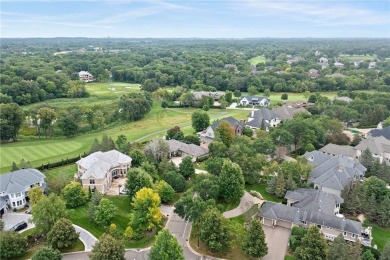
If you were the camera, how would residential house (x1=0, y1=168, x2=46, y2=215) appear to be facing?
facing the viewer and to the right of the viewer

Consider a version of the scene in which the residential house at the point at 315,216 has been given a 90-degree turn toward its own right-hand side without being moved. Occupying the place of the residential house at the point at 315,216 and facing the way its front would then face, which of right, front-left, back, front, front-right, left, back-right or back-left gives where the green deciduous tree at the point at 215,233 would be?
front-left

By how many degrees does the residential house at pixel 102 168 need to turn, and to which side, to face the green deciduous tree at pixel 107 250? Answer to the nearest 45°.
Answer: approximately 45° to its right

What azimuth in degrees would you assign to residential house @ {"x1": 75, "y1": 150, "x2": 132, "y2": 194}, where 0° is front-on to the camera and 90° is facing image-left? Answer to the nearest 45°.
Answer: approximately 315°

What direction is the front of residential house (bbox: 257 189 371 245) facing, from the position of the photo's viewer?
facing the viewer

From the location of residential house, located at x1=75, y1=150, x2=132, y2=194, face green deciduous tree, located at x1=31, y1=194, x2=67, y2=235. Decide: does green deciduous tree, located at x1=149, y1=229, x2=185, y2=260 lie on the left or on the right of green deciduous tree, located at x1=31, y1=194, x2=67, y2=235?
left

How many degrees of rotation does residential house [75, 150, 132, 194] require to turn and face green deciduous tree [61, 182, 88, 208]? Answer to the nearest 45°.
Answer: approximately 90° to its right

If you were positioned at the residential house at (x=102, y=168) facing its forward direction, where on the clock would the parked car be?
The parked car is roughly at 3 o'clock from the residential house.

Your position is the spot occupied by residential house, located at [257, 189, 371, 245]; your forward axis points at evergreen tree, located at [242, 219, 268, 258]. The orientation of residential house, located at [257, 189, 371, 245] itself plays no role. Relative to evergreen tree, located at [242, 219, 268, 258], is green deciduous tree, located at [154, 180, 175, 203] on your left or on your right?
right

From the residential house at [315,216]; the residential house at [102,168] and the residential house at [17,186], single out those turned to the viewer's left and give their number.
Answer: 0

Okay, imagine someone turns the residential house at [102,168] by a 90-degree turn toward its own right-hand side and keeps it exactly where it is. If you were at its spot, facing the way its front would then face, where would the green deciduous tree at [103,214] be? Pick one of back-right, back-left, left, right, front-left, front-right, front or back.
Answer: front-left

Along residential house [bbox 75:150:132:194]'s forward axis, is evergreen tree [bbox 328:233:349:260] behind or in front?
in front

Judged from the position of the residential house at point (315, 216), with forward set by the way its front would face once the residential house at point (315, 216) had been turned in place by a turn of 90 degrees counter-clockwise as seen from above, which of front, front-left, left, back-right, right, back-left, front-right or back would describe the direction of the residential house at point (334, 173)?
left
